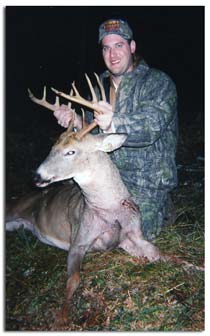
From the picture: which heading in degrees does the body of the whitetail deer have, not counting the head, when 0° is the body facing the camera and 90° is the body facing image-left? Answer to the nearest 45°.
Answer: approximately 315°
